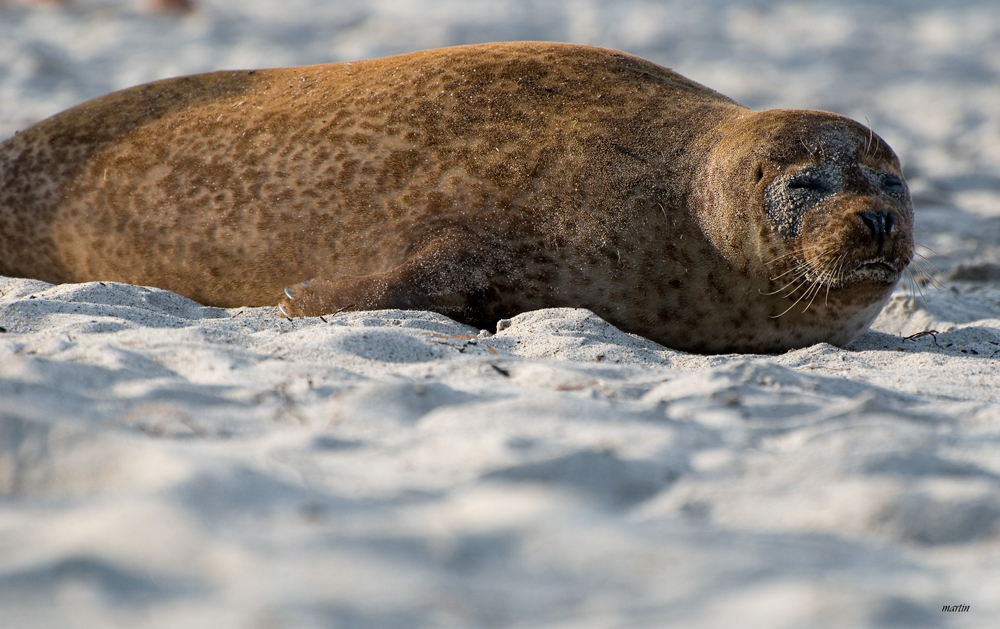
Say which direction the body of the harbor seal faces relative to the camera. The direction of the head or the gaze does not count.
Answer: to the viewer's right
